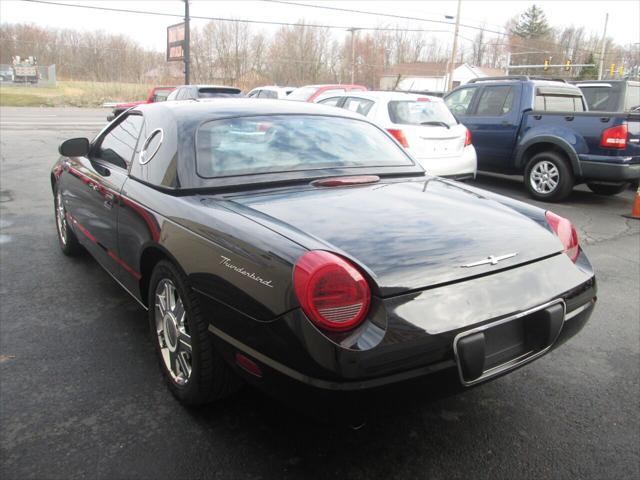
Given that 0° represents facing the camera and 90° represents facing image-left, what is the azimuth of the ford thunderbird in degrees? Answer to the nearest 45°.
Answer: approximately 135°

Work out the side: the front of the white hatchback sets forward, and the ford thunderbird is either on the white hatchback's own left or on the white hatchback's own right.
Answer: on the white hatchback's own left

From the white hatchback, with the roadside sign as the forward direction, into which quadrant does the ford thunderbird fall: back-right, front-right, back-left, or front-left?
back-left

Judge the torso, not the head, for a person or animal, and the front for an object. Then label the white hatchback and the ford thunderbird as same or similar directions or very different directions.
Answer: same or similar directions

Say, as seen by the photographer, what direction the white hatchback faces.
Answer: facing away from the viewer and to the left of the viewer

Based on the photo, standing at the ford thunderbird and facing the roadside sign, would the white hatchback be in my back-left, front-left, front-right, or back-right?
front-right

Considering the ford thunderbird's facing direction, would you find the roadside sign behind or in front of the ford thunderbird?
in front

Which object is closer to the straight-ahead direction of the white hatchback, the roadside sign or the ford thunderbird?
the roadside sign

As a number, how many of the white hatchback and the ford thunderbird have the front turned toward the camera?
0

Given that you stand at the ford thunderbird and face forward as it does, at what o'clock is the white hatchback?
The white hatchback is roughly at 2 o'clock from the ford thunderbird.
